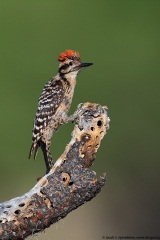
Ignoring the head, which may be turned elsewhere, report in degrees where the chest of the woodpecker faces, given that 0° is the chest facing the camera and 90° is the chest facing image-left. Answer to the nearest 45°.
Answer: approximately 270°
